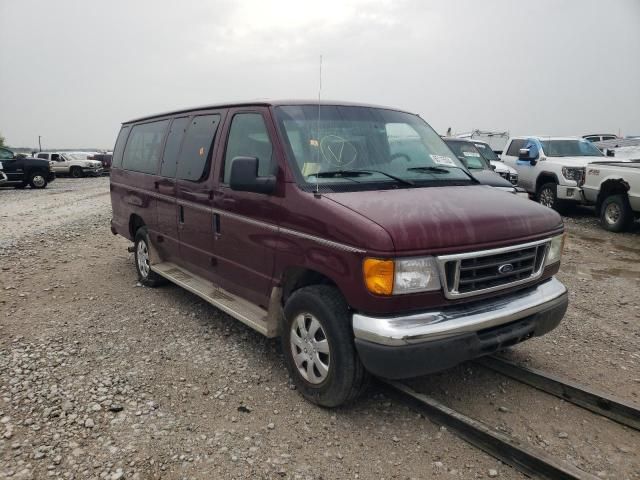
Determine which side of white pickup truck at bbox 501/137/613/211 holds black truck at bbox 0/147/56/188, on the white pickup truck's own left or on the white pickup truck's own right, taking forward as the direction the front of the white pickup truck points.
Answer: on the white pickup truck's own right

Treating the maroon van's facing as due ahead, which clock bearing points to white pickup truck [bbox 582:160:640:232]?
The white pickup truck is roughly at 9 o'clock from the maroon van.

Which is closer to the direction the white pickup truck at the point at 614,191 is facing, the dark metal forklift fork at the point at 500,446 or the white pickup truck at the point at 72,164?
the dark metal forklift fork

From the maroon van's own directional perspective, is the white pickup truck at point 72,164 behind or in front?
behind

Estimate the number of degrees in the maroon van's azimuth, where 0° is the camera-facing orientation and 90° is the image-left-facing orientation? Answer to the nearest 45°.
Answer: approximately 315°

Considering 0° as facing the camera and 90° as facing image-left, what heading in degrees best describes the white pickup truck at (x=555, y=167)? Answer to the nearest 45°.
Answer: approximately 315°

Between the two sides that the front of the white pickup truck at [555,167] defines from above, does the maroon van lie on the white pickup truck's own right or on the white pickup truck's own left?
on the white pickup truck's own right

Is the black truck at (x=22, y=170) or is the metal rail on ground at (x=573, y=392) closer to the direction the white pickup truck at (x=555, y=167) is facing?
the metal rail on ground

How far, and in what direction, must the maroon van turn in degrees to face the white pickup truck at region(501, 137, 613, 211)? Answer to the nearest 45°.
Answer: approximately 90° to its left

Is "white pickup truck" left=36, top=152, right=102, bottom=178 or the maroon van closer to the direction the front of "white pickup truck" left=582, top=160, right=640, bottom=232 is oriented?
the maroon van
